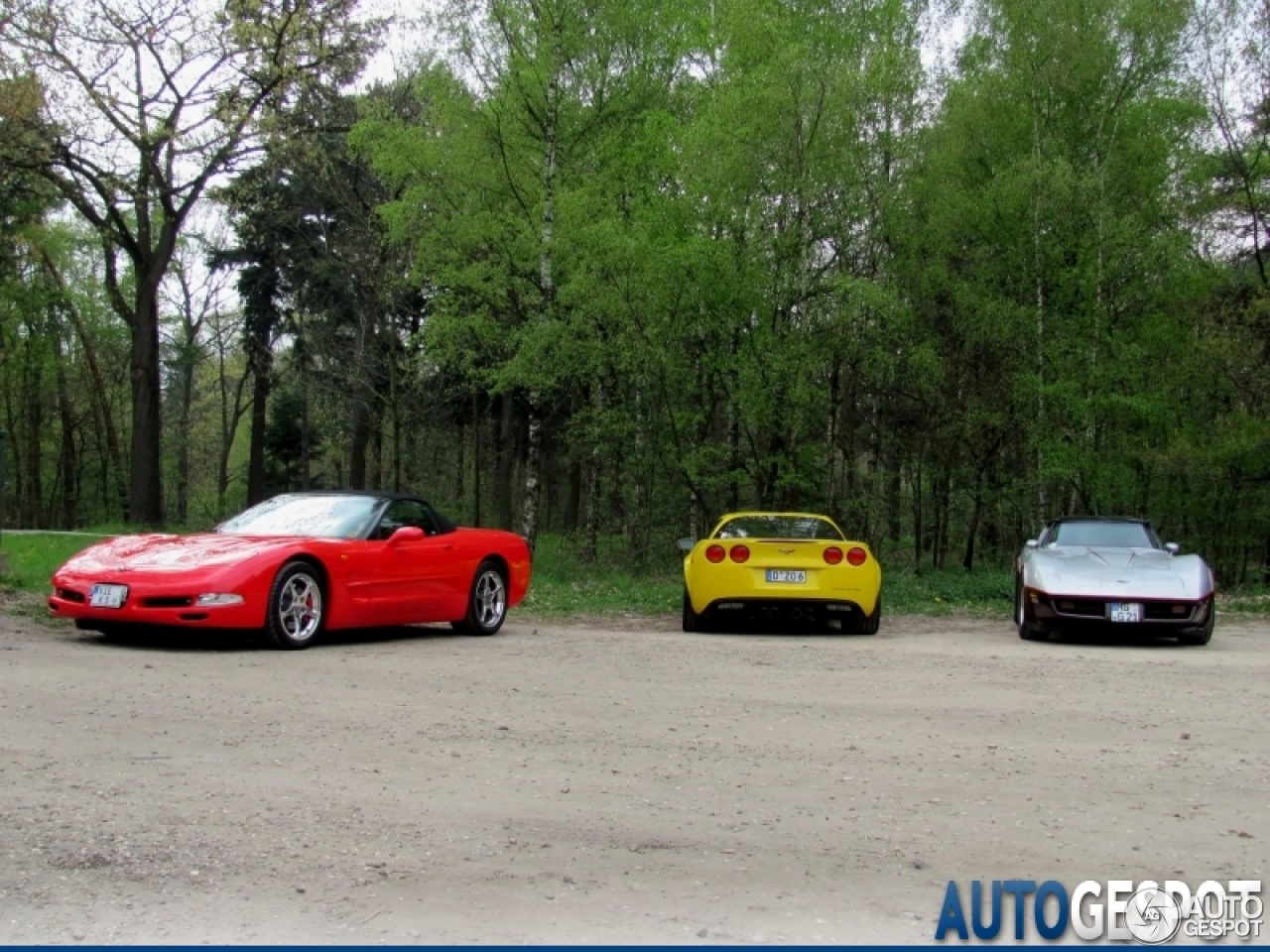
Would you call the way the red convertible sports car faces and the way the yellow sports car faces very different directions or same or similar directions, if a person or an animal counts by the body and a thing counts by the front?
very different directions

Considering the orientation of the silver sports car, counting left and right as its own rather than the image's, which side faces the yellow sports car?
right

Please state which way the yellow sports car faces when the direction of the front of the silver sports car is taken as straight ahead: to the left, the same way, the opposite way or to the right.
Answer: the opposite way

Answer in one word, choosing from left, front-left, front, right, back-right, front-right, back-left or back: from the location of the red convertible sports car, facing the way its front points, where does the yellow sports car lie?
back-left

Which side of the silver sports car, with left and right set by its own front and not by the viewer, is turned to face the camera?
front

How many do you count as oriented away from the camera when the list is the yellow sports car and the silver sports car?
1

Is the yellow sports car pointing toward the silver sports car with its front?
no

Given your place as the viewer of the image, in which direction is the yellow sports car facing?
facing away from the viewer

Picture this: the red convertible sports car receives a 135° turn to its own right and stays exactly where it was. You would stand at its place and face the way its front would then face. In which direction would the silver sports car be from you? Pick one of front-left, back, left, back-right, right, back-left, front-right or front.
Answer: right

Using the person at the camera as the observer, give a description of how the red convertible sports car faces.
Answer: facing the viewer and to the left of the viewer

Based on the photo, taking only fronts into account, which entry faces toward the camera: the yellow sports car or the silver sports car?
the silver sports car

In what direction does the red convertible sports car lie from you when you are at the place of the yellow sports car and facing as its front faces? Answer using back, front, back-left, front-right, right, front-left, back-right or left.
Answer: back-left
